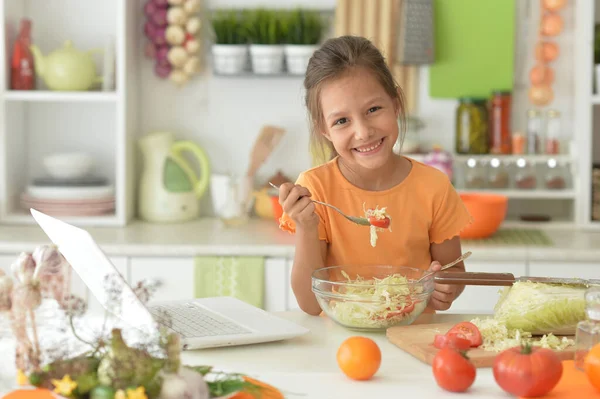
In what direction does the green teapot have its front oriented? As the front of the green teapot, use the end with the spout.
to the viewer's left

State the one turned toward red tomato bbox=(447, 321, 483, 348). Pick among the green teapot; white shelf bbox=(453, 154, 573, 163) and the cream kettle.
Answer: the white shelf

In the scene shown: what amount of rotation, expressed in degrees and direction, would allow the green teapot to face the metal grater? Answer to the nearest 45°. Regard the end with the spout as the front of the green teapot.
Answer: approximately 180°

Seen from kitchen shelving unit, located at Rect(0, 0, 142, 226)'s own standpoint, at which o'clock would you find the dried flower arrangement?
The dried flower arrangement is roughly at 12 o'clock from the kitchen shelving unit.

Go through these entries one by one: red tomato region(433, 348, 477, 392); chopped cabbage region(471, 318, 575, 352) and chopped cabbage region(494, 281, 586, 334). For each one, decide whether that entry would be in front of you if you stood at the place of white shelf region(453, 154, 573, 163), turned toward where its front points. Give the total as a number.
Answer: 3

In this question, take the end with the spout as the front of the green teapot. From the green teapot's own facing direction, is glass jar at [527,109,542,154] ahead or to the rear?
to the rear

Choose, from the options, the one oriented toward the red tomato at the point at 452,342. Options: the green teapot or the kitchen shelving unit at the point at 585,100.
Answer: the kitchen shelving unit

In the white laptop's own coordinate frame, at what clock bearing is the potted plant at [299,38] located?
The potted plant is roughly at 11 o'clock from the white laptop.

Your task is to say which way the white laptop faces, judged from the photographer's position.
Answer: facing away from the viewer and to the right of the viewer

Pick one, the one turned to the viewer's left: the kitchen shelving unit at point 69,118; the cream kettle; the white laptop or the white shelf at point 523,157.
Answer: the cream kettle

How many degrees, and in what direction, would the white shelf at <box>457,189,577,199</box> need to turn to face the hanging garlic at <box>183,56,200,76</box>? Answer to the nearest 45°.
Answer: approximately 90° to its right

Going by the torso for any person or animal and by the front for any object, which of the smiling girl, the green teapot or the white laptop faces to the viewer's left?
the green teapot

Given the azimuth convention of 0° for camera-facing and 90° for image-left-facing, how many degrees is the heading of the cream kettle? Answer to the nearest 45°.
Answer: approximately 90°
